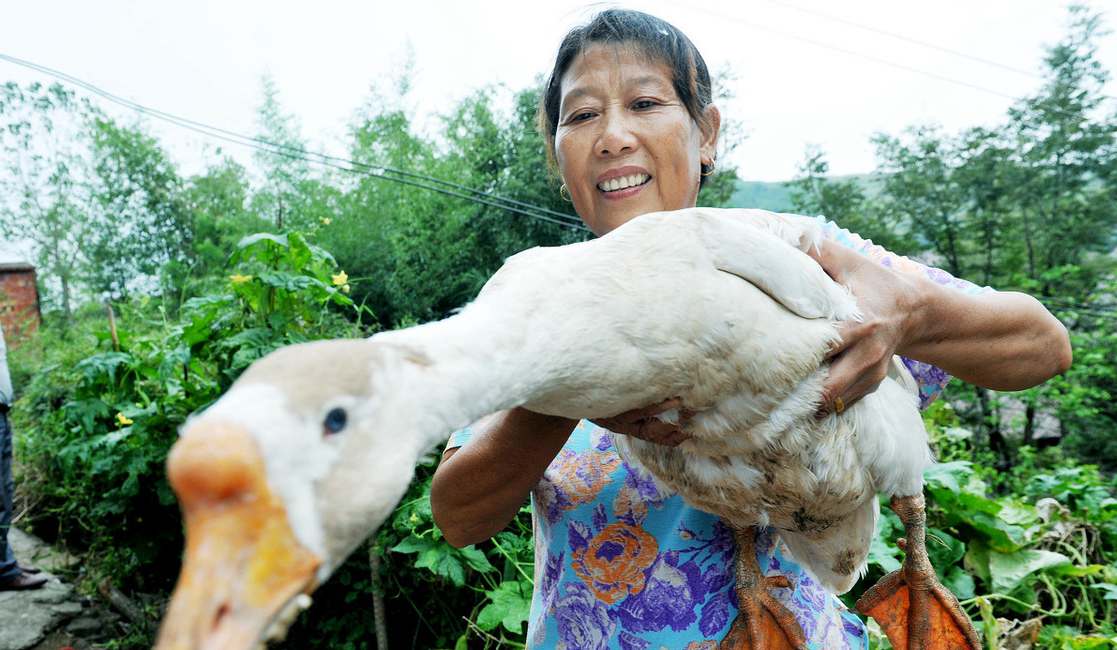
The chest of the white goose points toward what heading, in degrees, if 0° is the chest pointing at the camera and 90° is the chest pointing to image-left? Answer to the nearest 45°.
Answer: approximately 45°

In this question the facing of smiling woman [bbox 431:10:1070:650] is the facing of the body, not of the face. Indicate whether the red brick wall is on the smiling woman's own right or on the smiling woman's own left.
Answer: on the smiling woman's own right

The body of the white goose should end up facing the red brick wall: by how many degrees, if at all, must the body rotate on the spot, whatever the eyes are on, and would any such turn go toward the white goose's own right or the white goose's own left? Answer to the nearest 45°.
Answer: approximately 90° to the white goose's own right

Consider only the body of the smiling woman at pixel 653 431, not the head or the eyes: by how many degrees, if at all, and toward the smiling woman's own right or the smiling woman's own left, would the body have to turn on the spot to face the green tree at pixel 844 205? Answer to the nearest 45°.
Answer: approximately 180°

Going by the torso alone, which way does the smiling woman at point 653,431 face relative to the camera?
toward the camera

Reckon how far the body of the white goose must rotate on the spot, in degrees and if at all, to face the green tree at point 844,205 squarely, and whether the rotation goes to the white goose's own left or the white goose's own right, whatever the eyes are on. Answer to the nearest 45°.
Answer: approximately 180°
